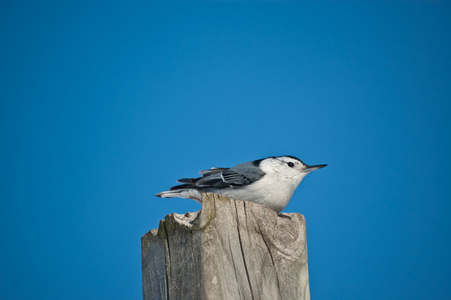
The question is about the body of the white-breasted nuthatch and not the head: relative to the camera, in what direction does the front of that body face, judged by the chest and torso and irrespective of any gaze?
to the viewer's right
